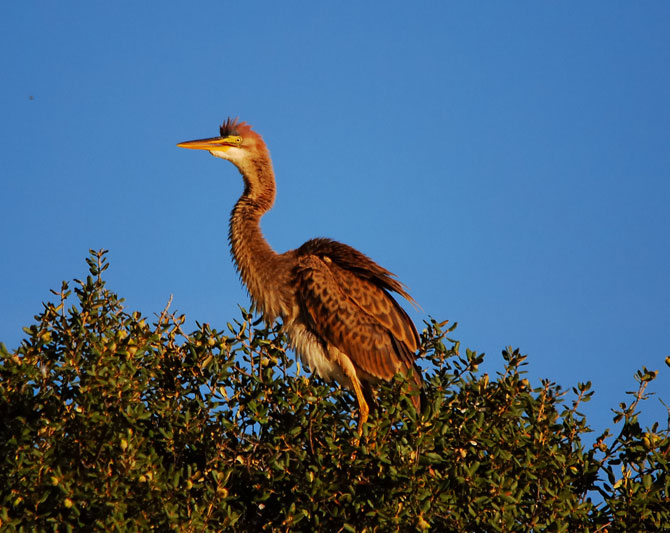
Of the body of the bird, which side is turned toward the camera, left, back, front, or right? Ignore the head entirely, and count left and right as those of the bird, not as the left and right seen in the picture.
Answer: left
